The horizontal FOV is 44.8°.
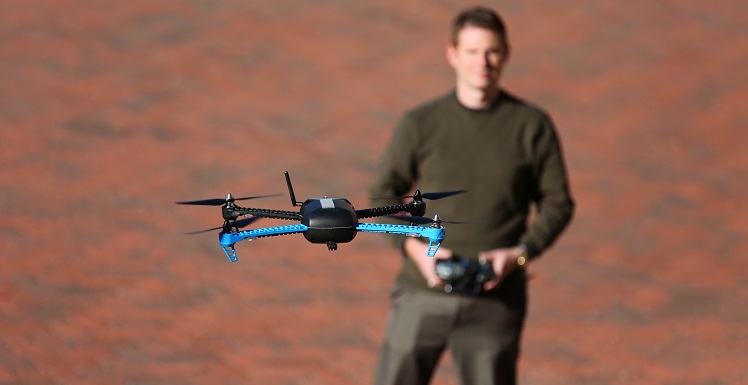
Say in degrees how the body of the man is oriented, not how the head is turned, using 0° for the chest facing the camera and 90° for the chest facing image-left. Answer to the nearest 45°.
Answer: approximately 0°
